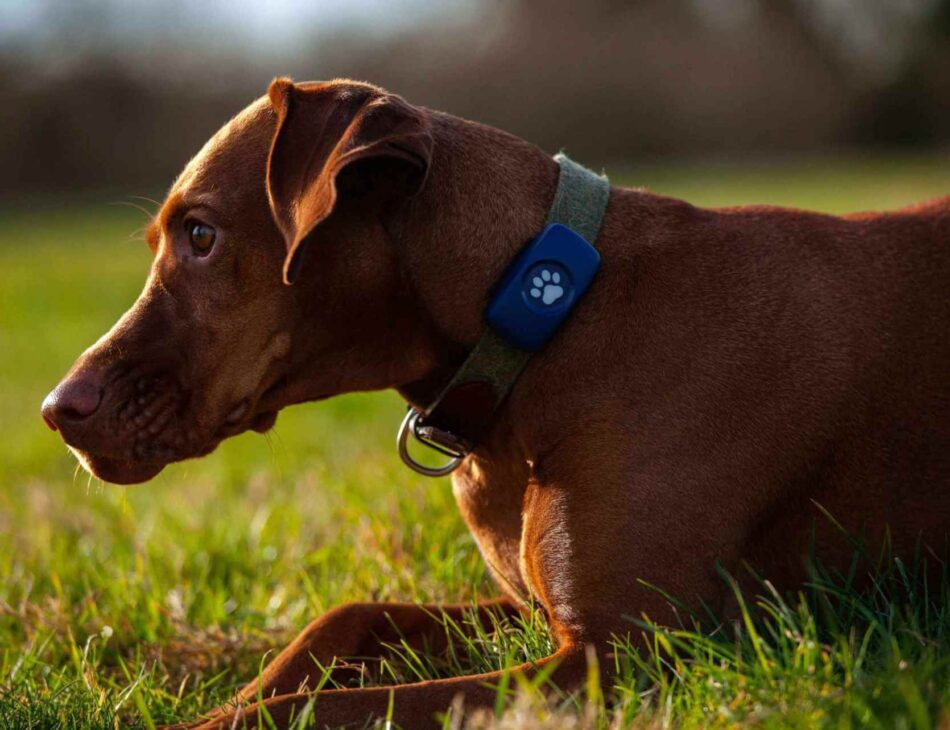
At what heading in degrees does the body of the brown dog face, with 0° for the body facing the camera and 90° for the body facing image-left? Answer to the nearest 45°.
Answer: approximately 90°
